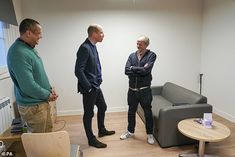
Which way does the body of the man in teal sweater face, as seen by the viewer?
to the viewer's right

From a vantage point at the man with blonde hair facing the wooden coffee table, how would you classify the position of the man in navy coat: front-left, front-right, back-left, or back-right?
back-right

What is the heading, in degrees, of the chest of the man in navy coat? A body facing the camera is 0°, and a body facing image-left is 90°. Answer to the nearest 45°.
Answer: approximately 270°

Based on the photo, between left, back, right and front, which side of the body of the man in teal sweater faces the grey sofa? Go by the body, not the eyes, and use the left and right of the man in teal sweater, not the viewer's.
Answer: front

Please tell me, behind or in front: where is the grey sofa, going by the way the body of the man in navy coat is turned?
in front

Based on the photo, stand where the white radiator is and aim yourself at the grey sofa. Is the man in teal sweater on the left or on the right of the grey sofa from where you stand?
right

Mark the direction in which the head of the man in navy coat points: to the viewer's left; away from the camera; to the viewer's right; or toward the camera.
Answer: to the viewer's right

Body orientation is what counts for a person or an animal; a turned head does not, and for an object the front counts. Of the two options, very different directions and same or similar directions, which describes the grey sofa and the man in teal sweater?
very different directions

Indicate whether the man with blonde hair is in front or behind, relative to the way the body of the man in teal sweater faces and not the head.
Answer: in front
